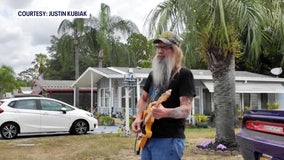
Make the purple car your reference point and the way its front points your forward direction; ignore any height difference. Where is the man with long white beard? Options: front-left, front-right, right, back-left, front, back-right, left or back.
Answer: back

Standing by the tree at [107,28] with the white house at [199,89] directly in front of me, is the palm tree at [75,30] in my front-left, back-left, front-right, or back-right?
back-right

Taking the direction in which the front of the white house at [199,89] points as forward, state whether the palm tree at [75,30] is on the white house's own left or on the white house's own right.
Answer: on the white house's own right

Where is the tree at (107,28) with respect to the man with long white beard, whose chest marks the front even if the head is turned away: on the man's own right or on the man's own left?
on the man's own right

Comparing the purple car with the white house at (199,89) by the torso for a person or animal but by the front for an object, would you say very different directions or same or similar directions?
very different directions

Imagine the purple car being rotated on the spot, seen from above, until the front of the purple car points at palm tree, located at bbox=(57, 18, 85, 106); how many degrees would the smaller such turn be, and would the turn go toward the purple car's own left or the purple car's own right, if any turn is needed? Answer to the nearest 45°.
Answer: approximately 90° to the purple car's own left

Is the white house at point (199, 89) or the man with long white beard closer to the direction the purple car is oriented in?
the white house

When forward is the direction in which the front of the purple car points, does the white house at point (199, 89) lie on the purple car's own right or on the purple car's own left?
on the purple car's own left

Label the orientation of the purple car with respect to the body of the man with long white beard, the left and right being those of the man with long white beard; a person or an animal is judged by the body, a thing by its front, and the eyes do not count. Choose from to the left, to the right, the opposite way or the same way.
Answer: the opposite way
